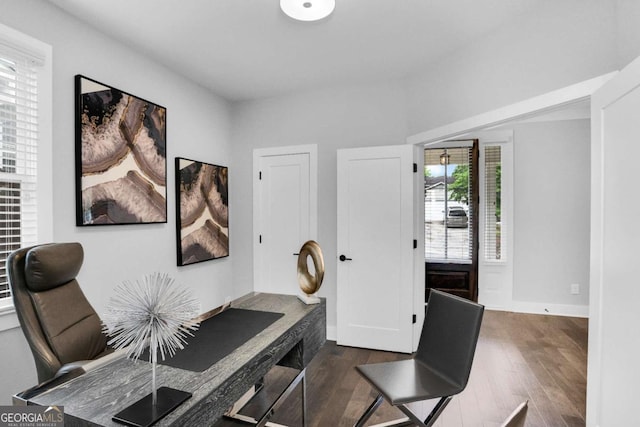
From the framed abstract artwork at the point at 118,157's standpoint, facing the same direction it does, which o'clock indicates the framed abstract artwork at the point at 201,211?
the framed abstract artwork at the point at 201,211 is roughly at 9 o'clock from the framed abstract artwork at the point at 118,157.

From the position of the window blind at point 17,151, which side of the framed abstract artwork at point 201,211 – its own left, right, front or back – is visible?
right

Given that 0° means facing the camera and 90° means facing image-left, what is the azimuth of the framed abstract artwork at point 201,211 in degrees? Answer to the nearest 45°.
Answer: approximately 315°

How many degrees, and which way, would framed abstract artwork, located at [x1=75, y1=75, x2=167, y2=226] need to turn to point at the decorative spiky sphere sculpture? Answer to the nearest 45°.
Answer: approximately 45° to its right

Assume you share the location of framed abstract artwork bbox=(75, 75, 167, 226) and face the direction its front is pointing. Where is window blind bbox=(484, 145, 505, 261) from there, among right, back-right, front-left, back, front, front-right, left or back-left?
front-left

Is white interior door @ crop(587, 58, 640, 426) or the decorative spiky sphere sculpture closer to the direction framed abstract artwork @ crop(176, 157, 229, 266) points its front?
the white interior door

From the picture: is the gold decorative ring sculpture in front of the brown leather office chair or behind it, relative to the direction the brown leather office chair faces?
in front

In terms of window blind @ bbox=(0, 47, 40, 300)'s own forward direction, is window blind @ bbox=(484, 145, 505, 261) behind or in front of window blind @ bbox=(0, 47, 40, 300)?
in front

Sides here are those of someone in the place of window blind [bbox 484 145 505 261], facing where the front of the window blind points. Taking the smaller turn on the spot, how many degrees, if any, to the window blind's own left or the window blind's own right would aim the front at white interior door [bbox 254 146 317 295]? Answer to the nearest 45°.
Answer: approximately 45° to the window blind's own right
